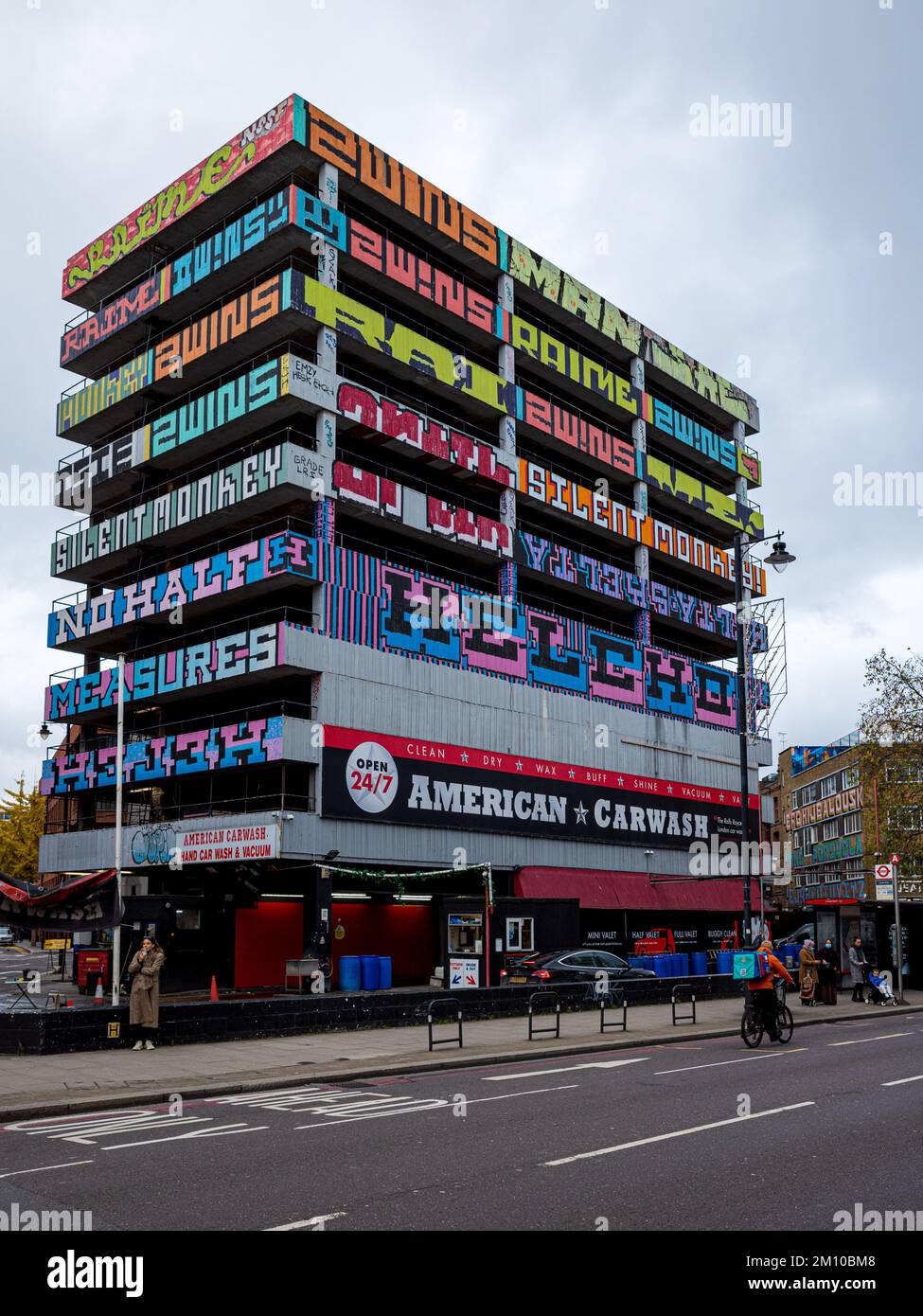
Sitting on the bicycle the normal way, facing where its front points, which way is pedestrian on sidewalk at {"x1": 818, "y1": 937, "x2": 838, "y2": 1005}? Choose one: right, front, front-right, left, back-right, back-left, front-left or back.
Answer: front-left

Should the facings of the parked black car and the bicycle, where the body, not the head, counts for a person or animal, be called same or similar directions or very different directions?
same or similar directions

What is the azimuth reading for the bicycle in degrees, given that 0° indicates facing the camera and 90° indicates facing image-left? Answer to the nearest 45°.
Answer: approximately 225°

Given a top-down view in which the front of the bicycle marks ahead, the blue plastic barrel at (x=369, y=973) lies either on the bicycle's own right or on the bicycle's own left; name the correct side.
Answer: on the bicycle's own left

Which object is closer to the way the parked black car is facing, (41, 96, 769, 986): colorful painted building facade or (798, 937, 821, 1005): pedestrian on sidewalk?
the pedestrian on sidewalk

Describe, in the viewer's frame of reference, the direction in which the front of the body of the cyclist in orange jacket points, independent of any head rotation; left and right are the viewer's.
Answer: facing away from the viewer and to the right of the viewer

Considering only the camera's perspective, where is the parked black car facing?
facing away from the viewer and to the right of the viewer
